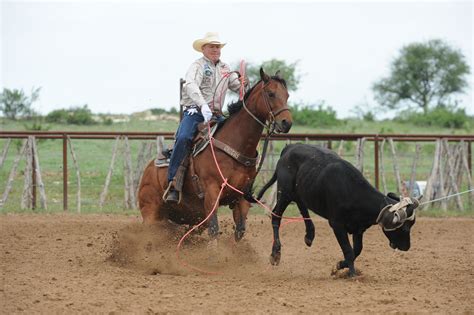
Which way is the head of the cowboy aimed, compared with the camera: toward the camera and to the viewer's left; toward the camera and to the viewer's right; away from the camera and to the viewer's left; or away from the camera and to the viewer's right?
toward the camera and to the viewer's right

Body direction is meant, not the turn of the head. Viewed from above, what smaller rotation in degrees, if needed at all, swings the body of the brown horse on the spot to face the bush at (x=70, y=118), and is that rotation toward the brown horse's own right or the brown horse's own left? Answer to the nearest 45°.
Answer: approximately 135° to the brown horse's own left

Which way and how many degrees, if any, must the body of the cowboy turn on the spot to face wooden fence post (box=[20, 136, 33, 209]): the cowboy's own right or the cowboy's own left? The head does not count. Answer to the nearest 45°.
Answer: approximately 180°

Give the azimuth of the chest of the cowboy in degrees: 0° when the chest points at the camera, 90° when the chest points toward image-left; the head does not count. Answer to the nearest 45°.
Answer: approximately 315°

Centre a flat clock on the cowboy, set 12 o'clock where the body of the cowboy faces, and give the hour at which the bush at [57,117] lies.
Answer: The bush is roughly at 7 o'clock from the cowboy.

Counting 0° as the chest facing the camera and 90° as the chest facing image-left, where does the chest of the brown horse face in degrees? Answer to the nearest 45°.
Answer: approximately 315°

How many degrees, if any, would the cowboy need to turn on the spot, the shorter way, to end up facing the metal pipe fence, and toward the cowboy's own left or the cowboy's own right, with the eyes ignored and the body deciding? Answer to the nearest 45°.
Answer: approximately 135° to the cowboy's own left

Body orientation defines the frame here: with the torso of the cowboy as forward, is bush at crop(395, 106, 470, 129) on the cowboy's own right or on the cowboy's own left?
on the cowboy's own left
